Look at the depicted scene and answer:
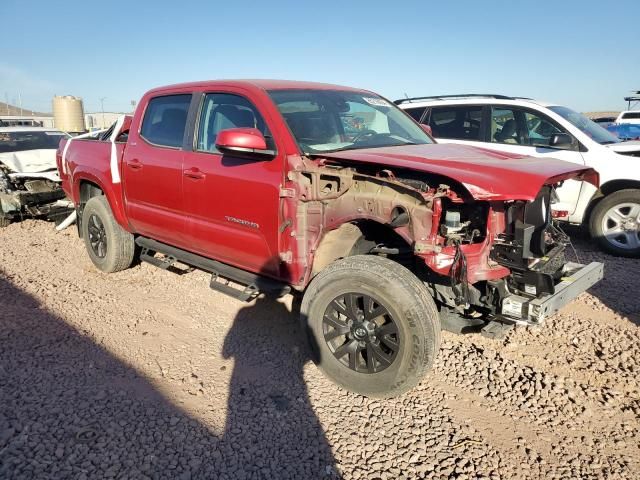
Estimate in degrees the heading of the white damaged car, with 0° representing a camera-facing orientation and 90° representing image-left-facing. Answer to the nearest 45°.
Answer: approximately 315°

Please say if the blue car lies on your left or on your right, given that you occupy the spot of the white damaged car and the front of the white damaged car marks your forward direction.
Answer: on your left

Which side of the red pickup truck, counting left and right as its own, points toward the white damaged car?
back

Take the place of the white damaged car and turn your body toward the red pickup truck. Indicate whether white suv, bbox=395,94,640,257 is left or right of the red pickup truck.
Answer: left

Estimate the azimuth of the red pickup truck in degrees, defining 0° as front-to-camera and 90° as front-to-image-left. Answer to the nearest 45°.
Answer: approximately 315°
